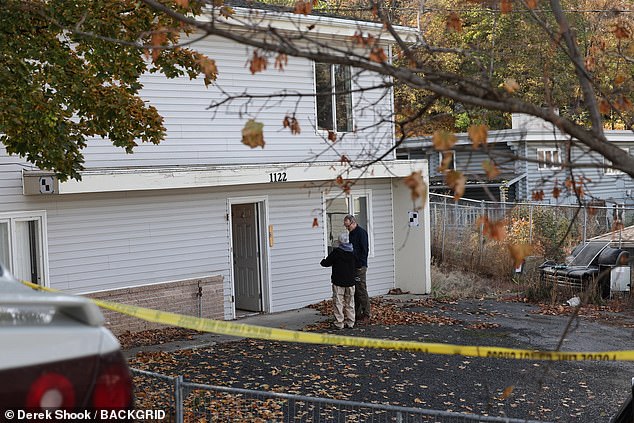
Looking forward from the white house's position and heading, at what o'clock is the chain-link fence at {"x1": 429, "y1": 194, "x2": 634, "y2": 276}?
The chain-link fence is roughly at 9 o'clock from the white house.

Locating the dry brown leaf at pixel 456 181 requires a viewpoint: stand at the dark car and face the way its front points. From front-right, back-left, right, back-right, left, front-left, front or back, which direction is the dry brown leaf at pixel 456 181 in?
front-left

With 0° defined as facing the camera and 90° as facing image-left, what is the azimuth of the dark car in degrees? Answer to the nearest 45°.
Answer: approximately 45°

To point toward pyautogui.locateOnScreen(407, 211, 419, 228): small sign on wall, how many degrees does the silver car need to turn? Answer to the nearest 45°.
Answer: approximately 45° to its right

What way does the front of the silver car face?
away from the camera

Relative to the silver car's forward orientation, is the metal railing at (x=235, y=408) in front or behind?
in front

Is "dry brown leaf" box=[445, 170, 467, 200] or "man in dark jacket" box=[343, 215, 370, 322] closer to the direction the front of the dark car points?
the man in dark jacket

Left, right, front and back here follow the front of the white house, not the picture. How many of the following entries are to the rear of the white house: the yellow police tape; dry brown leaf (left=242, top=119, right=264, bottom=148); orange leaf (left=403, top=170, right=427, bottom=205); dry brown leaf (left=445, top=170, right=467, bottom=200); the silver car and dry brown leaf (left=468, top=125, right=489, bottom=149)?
0

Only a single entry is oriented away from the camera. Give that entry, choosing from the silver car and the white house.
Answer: the silver car

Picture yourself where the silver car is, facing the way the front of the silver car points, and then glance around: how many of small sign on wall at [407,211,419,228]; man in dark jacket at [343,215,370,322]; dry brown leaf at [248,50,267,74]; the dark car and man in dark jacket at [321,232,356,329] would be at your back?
0

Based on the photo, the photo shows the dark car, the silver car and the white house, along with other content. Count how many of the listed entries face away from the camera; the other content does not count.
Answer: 1

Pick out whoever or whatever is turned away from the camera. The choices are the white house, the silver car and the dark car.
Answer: the silver car

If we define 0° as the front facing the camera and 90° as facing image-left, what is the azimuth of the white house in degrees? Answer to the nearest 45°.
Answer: approximately 315°

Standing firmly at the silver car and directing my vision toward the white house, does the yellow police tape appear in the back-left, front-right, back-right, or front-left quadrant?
front-right

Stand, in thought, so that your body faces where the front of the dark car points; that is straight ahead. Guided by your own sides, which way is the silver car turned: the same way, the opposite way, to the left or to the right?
to the right

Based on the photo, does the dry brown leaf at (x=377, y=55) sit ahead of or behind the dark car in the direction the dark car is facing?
ahead

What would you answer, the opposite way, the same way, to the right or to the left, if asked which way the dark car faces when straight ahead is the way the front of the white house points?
to the right

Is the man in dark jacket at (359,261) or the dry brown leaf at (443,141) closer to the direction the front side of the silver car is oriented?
the man in dark jacket

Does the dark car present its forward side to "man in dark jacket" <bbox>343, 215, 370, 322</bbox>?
yes

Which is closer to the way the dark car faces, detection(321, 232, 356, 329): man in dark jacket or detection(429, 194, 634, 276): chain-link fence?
the man in dark jacket

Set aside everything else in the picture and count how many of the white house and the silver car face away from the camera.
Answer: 1

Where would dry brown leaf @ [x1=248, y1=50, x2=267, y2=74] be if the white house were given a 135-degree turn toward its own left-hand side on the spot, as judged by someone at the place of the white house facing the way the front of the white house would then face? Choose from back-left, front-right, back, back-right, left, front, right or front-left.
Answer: back

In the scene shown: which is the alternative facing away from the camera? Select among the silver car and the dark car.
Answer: the silver car

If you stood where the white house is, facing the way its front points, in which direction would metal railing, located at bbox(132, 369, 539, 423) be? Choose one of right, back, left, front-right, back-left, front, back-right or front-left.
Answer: front-right
